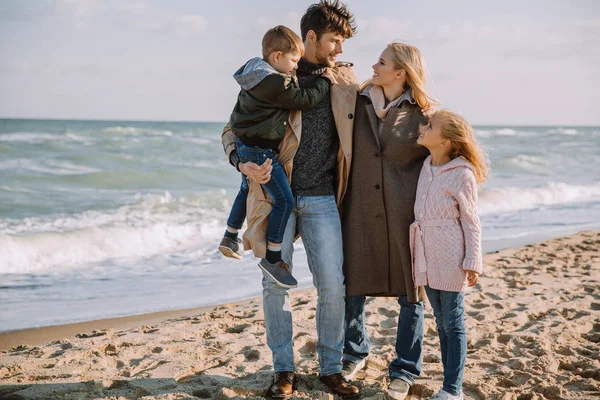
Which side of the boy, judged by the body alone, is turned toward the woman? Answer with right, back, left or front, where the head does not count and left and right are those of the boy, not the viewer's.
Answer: front

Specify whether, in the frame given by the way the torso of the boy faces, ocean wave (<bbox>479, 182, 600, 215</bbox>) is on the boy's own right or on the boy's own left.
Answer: on the boy's own left

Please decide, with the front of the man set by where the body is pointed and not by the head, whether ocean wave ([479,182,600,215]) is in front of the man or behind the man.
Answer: behind

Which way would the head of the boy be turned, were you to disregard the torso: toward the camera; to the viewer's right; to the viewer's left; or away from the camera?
to the viewer's right

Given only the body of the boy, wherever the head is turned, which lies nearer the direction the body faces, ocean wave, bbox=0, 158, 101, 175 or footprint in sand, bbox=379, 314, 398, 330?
the footprint in sand

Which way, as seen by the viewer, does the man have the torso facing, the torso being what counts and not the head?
toward the camera

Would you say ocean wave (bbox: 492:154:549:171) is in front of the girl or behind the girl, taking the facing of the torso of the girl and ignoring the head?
behind

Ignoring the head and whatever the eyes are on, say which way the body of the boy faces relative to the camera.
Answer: to the viewer's right

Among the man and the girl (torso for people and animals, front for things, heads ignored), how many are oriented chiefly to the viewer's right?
0

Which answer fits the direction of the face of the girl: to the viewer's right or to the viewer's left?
to the viewer's left

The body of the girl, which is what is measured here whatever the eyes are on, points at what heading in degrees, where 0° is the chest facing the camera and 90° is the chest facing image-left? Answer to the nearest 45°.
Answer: approximately 45°

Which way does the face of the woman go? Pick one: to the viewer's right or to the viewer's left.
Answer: to the viewer's left

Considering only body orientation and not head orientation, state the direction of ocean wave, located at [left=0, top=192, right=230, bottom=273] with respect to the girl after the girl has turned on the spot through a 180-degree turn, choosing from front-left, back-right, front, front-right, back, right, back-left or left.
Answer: left
